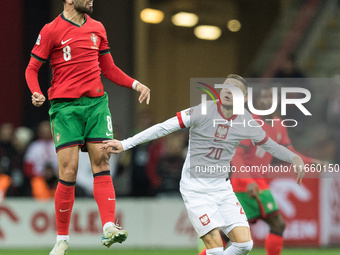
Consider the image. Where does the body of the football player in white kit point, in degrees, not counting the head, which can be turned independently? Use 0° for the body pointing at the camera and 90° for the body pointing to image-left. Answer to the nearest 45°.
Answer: approximately 0°

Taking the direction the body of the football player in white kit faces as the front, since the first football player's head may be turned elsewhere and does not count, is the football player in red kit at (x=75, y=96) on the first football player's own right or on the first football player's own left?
on the first football player's own right

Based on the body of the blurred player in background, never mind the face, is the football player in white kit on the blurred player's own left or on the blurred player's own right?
on the blurred player's own right

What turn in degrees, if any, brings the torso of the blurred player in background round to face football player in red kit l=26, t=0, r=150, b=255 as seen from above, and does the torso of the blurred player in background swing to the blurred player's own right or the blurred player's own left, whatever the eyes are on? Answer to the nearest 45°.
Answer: approximately 90° to the blurred player's own right

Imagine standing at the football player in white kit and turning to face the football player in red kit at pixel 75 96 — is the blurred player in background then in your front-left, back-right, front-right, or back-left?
back-right
